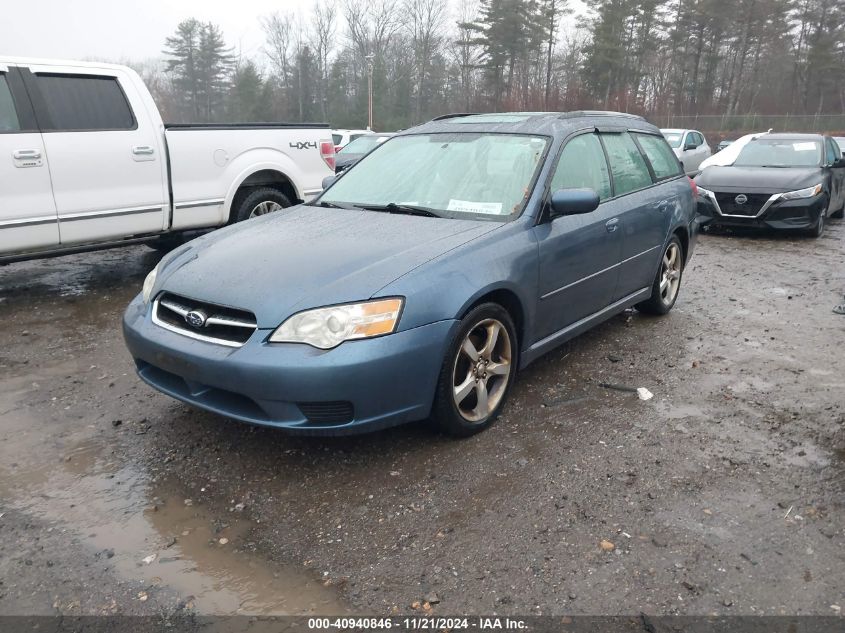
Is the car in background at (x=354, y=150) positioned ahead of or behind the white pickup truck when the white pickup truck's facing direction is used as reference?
behind

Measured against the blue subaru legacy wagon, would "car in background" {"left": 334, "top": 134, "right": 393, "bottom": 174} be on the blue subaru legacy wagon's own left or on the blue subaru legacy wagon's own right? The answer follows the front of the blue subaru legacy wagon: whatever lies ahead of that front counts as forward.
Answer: on the blue subaru legacy wagon's own right

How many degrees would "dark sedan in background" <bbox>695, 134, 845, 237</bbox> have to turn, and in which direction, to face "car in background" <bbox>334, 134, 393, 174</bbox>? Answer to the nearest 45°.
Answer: approximately 45° to its right

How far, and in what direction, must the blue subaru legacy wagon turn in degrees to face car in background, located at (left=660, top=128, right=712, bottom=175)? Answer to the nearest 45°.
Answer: approximately 180°

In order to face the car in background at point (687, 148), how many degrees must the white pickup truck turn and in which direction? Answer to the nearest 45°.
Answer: approximately 180°

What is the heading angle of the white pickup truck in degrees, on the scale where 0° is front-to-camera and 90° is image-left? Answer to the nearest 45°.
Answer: approximately 45°

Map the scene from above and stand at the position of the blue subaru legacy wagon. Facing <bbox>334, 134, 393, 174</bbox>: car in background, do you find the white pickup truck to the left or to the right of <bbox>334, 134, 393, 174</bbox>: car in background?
left

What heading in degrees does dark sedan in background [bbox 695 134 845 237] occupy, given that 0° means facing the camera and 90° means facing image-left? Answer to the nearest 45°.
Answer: approximately 45°
